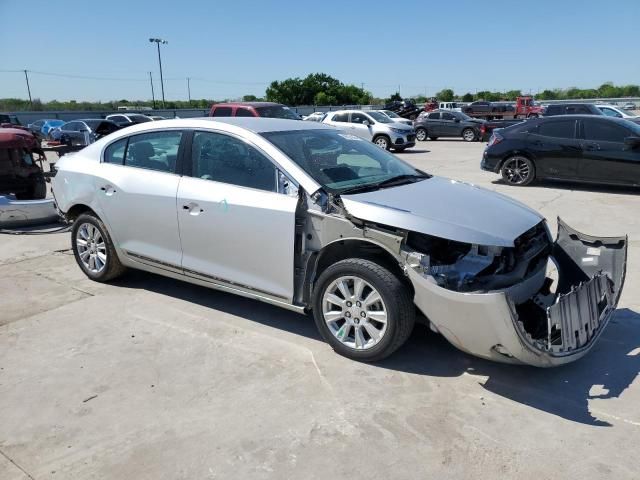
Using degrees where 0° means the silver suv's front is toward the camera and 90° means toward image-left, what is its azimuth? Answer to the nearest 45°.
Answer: approximately 315°

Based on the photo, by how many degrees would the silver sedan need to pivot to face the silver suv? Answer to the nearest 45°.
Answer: approximately 135° to its left

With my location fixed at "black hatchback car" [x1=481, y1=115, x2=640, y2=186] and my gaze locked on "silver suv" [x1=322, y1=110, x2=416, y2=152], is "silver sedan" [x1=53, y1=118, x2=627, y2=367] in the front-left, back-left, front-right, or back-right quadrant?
back-left

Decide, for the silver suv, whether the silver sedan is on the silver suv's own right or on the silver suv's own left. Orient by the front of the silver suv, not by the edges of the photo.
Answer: on the silver suv's own right

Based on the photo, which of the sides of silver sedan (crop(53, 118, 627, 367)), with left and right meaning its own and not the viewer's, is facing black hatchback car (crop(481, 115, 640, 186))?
left
